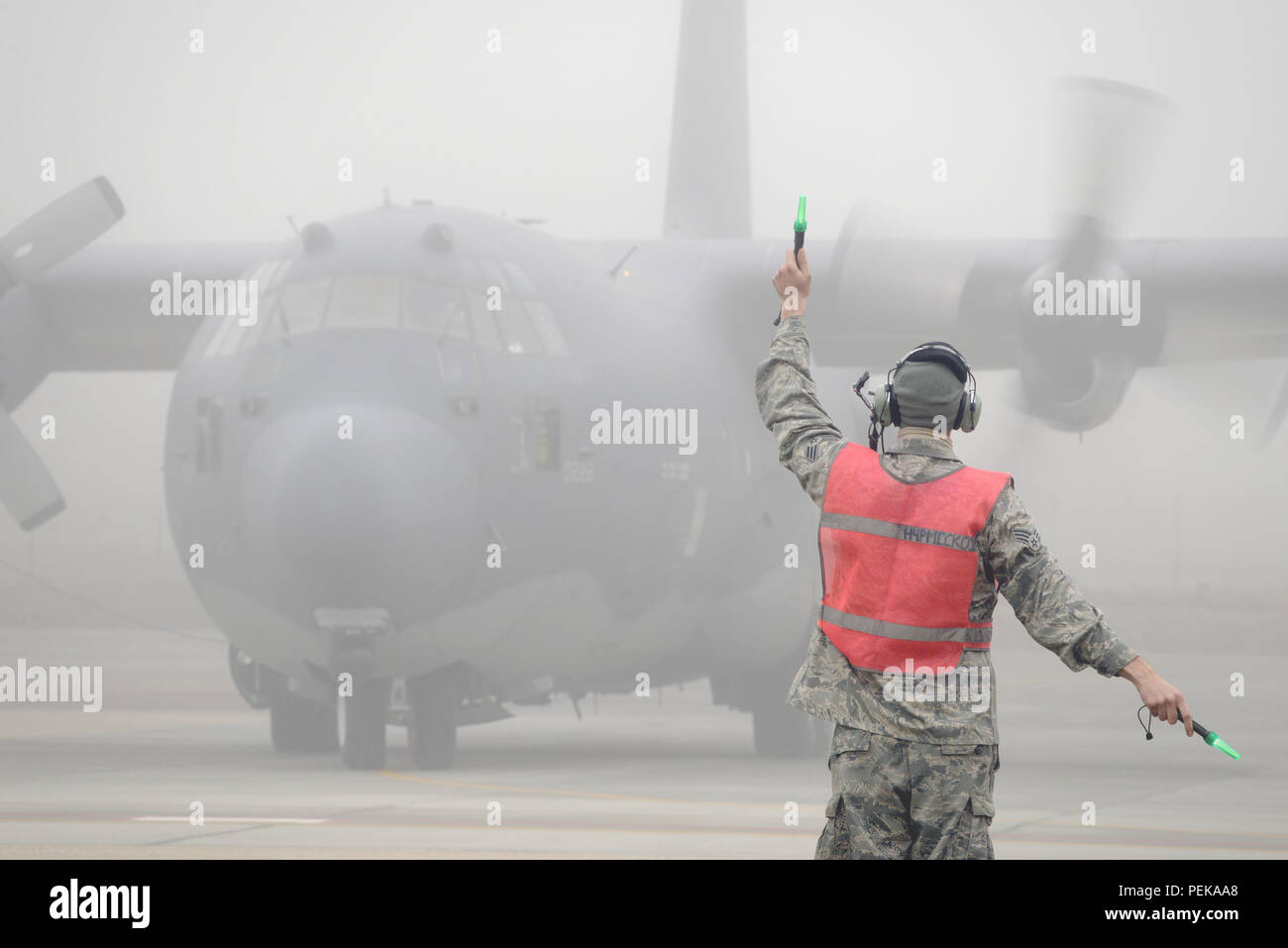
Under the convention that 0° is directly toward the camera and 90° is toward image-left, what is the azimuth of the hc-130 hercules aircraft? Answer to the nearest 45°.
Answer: approximately 0°
